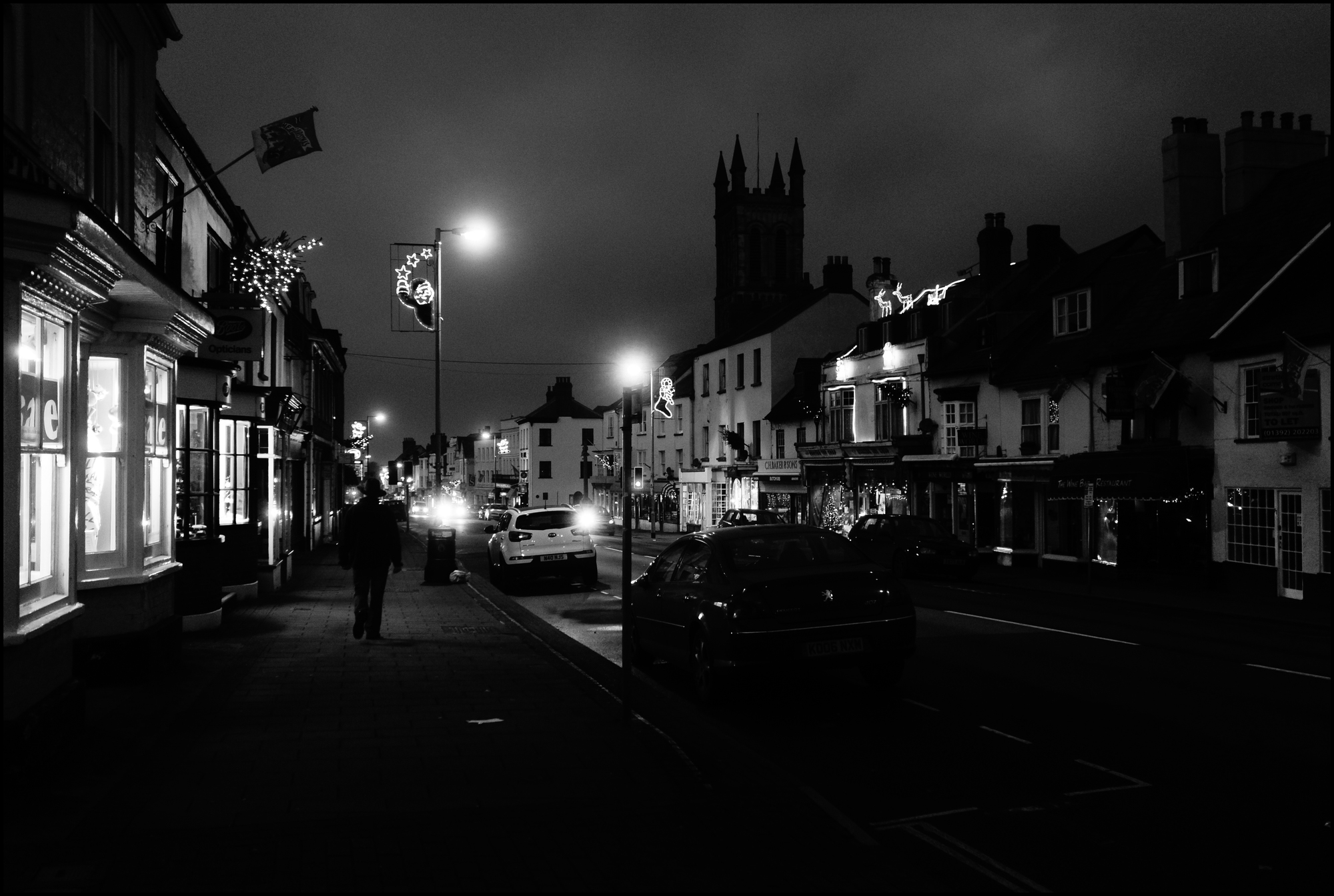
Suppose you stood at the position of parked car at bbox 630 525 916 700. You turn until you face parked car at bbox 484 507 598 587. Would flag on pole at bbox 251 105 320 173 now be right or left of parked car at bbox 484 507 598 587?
left

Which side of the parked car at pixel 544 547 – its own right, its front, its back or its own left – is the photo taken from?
back

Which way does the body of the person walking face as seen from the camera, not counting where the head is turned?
away from the camera

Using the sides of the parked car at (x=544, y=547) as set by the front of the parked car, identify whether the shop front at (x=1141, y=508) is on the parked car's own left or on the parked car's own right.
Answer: on the parked car's own right

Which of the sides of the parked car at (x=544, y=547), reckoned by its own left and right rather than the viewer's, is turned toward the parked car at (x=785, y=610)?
back

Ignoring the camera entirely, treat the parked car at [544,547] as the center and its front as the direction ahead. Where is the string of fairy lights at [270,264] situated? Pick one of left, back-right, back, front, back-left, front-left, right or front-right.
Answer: back-left

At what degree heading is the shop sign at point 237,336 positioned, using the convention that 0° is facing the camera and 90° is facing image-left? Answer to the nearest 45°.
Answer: approximately 0°
